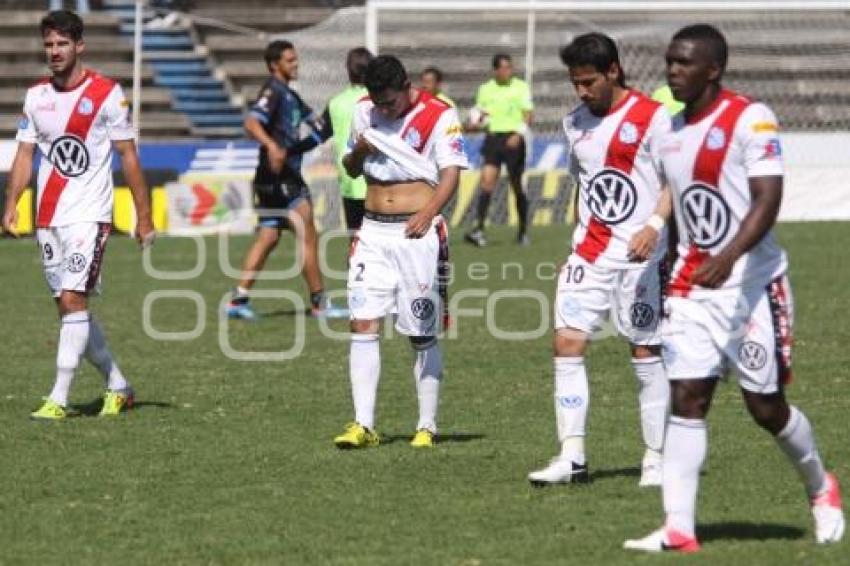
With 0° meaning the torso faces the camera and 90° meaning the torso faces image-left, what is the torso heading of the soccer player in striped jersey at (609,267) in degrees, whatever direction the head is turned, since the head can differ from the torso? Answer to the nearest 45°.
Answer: approximately 45°

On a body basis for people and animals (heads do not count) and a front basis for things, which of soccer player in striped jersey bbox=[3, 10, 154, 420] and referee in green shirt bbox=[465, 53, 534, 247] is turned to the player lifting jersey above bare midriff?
the referee in green shirt

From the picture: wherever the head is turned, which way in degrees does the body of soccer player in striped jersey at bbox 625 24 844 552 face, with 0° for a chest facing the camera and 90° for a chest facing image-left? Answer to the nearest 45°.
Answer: approximately 45°

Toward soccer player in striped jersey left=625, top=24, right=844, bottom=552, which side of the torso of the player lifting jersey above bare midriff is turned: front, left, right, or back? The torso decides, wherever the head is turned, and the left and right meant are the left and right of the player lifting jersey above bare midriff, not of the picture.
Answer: left

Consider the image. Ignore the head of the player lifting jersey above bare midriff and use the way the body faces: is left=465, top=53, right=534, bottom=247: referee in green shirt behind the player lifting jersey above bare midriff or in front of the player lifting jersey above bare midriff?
behind

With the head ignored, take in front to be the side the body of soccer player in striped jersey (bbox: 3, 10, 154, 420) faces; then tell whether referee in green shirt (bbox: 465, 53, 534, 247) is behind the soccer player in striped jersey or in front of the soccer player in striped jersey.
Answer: behind

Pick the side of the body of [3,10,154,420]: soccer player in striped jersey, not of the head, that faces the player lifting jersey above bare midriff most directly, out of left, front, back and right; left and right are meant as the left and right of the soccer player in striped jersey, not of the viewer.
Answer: left

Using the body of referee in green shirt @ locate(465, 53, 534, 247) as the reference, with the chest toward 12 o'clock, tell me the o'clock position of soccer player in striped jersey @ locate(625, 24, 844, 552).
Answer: The soccer player in striped jersey is roughly at 12 o'clock from the referee in green shirt.

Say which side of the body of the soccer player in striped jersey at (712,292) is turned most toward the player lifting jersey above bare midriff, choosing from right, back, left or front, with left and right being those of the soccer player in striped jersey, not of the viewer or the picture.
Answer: right

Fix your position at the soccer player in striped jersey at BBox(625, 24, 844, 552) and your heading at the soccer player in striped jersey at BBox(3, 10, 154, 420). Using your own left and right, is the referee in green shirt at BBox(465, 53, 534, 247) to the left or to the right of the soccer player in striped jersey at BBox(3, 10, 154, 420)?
right

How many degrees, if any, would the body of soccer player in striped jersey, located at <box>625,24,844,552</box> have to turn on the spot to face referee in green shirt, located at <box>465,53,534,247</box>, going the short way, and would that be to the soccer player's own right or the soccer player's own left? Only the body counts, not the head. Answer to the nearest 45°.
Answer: approximately 135° to the soccer player's own right
